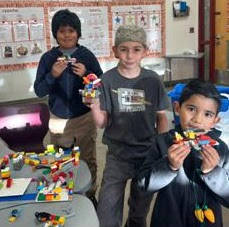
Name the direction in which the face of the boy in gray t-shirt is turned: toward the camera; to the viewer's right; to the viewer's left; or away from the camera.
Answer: toward the camera

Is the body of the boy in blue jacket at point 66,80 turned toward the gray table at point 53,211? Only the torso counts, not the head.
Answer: yes

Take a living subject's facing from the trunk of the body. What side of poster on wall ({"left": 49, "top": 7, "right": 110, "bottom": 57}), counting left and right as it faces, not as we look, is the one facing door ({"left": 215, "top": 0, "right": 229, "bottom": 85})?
left

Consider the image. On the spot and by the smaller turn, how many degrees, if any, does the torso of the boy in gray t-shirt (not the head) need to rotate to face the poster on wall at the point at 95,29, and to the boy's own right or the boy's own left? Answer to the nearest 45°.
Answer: approximately 180°

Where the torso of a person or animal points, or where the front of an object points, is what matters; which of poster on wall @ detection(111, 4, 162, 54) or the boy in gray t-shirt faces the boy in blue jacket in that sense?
the poster on wall

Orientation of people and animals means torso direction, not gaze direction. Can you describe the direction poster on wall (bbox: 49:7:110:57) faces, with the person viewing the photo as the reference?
facing the viewer

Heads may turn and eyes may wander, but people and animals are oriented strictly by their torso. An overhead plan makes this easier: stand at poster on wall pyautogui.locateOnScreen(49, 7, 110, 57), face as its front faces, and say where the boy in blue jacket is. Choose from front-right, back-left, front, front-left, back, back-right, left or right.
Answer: front

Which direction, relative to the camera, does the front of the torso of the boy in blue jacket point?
toward the camera

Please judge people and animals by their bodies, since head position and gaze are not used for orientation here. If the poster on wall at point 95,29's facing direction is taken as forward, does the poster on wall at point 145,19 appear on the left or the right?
on its left

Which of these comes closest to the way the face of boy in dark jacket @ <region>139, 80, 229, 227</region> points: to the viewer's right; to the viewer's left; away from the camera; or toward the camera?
toward the camera

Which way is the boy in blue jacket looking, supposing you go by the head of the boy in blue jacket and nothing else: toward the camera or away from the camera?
toward the camera

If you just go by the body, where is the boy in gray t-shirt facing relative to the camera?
toward the camera

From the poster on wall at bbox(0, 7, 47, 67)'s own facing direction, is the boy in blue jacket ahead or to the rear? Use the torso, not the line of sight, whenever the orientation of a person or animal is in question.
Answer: ahead

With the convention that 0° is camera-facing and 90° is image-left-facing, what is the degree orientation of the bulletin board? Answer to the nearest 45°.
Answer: approximately 0°

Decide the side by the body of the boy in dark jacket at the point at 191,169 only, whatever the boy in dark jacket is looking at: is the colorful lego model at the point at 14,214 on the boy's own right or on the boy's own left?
on the boy's own right

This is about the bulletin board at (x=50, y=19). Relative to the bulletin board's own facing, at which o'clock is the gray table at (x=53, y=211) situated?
The gray table is roughly at 12 o'clock from the bulletin board.

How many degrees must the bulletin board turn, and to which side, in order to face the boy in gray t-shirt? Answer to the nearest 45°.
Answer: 0° — it already faces them
